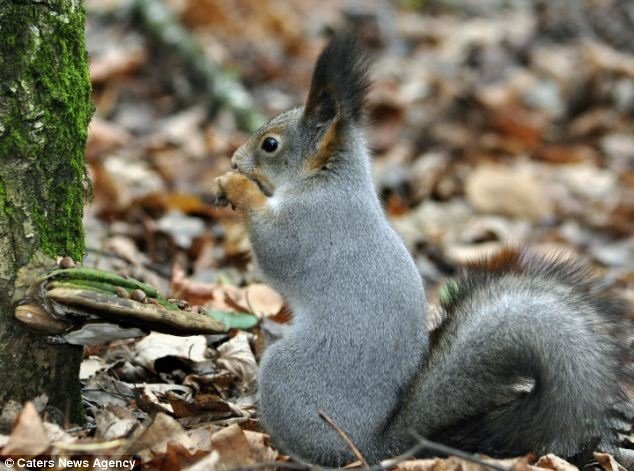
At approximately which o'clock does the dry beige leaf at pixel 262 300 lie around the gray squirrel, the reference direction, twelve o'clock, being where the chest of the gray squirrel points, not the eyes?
The dry beige leaf is roughly at 2 o'clock from the gray squirrel.

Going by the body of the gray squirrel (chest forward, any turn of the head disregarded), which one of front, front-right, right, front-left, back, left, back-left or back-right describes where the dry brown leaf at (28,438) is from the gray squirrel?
front-left

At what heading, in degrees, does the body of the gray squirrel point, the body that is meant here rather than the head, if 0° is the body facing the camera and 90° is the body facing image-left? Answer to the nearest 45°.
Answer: approximately 90°

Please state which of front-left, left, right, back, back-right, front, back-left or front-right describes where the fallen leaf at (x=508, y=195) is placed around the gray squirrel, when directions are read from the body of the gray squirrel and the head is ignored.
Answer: right

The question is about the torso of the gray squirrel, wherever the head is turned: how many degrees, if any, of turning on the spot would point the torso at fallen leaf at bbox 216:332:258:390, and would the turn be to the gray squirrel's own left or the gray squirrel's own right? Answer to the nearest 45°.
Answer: approximately 45° to the gray squirrel's own right

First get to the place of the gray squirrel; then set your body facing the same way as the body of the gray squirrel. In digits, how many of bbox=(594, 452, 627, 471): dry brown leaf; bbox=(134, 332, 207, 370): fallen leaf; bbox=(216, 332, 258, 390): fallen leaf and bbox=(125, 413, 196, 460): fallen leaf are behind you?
1

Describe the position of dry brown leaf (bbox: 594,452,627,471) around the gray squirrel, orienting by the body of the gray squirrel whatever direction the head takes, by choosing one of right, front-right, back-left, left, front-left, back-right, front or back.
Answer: back

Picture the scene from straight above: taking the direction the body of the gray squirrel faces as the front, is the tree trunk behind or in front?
in front

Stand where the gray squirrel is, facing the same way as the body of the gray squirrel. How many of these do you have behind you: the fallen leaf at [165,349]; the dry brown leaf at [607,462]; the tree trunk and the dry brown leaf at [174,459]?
1

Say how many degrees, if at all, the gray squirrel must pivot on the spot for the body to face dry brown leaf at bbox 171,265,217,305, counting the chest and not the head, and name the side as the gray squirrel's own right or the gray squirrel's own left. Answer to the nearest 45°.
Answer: approximately 45° to the gray squirrel's own right
